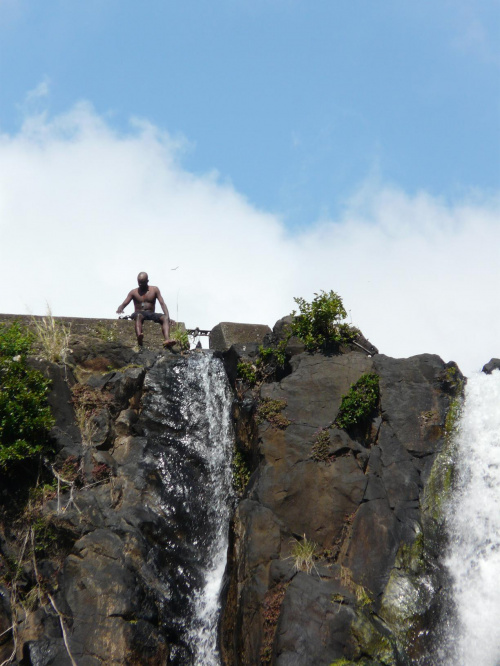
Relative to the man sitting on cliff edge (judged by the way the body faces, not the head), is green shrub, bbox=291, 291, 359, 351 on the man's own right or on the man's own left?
on the man's own left

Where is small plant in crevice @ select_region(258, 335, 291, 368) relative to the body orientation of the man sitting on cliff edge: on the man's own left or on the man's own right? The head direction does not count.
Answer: on the man's own left

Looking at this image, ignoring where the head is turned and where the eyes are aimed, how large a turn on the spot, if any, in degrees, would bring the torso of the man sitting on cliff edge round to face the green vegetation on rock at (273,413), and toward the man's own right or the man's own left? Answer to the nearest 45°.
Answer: approximately 45° to the man's own left

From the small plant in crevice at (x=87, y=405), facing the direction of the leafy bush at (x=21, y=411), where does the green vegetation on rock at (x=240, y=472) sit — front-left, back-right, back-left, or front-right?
back-left

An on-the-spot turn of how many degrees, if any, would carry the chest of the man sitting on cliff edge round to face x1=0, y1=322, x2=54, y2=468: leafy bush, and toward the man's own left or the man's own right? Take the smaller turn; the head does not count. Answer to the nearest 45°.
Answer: approximately 45° to the man's own right

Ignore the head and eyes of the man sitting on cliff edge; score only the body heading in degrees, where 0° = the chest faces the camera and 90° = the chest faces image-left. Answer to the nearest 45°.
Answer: approximately 0°

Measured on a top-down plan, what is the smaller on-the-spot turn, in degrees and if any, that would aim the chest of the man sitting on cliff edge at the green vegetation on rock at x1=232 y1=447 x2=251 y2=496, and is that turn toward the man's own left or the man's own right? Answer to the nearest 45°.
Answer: approximately 45° to the man's own left

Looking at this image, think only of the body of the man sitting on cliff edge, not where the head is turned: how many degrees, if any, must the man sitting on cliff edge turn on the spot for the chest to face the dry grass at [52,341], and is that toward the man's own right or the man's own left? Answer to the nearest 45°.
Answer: approximately 45° to the man's own right
